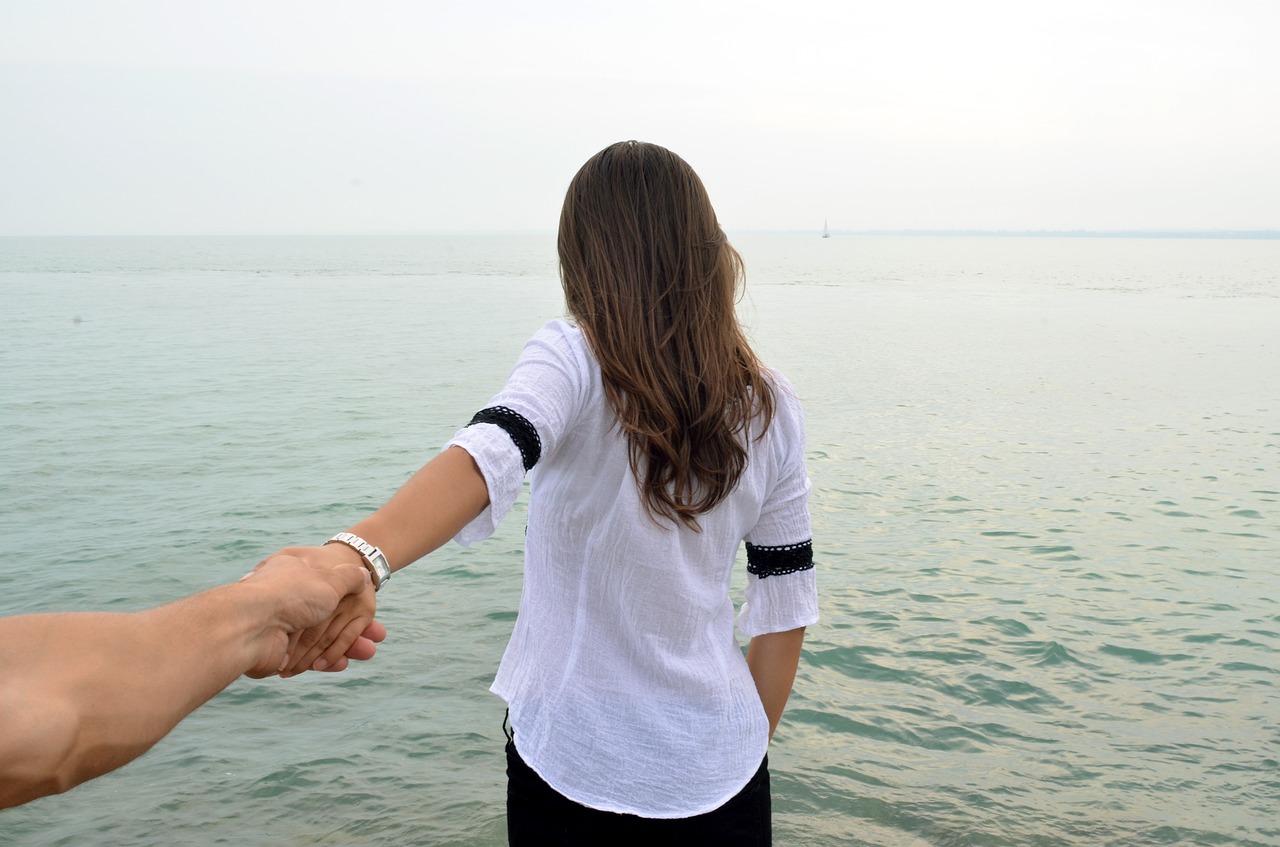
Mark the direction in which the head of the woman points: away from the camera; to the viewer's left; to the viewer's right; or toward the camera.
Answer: away from the camera

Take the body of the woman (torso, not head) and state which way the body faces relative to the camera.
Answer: away from the camera
